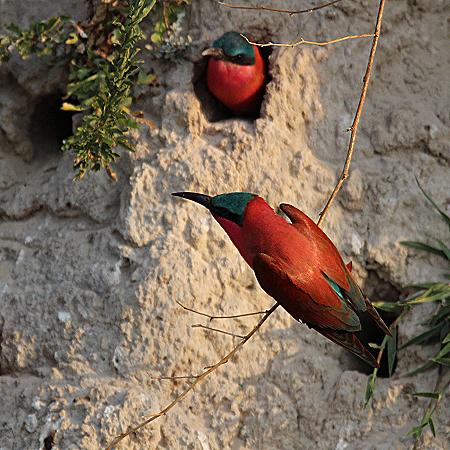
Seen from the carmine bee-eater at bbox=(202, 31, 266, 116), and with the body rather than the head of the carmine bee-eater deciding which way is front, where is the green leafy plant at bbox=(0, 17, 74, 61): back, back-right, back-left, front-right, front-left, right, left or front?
front-right

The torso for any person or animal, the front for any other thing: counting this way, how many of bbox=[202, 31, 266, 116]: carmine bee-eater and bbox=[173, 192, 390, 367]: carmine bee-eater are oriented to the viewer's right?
0

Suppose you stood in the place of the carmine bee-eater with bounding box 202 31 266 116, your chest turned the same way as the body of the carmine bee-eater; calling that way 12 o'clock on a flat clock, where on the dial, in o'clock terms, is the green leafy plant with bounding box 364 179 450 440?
The green leafy plant is roughly at 9 o'clock from the carmine bee-eater.

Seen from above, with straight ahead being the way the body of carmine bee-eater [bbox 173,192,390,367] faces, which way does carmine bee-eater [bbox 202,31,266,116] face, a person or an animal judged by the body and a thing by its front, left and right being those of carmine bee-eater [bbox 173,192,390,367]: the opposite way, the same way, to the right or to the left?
to the left

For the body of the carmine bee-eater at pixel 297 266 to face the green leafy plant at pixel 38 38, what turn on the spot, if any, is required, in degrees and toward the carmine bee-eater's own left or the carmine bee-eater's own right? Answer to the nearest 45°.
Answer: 0° — it already faces it

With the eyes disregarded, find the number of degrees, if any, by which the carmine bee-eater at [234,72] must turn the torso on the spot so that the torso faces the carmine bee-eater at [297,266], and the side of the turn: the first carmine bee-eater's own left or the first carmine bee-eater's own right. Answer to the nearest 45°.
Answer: approximately 45° to the first carmine bee-eater's own left

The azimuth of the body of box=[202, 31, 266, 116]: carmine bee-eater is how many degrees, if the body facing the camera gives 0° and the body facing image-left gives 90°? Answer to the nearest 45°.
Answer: approximately 45°

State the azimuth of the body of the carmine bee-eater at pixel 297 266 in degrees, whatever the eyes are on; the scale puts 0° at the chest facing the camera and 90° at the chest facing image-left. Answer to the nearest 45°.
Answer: approximately 135°
